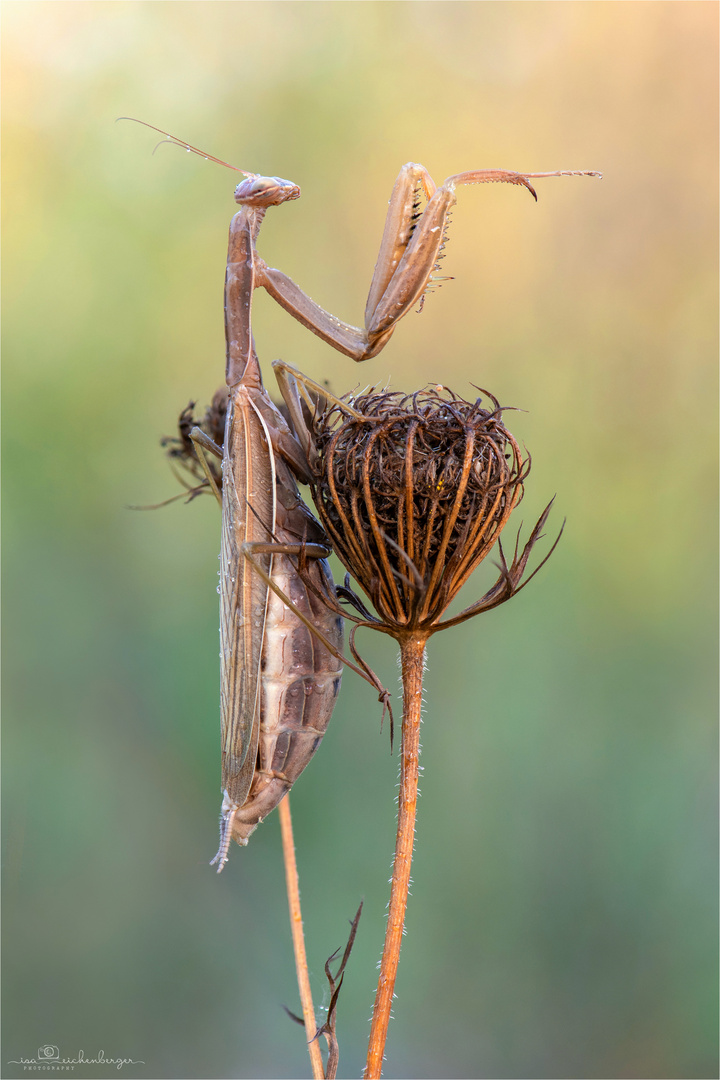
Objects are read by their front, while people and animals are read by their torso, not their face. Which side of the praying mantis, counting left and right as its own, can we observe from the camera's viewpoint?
right
